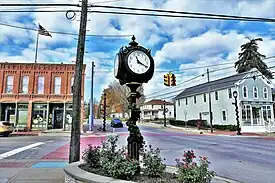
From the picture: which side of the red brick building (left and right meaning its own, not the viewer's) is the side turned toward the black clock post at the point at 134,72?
front

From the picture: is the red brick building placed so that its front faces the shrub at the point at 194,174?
yes

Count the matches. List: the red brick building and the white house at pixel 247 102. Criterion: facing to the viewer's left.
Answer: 0

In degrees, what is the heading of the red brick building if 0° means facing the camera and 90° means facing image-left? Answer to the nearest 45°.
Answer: approximately 0°

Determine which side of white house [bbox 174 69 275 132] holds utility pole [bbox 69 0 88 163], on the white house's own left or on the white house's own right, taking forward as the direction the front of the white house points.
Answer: on the white house's own right

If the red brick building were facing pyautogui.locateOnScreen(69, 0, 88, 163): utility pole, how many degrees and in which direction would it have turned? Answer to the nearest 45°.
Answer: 0° — it already faces it

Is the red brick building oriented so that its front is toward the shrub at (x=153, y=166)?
yes

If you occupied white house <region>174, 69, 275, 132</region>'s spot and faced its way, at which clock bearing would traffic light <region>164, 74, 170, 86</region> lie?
The traffic light is roughly at 2 o'clock from the white house.
